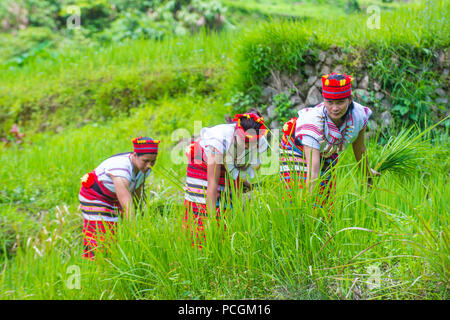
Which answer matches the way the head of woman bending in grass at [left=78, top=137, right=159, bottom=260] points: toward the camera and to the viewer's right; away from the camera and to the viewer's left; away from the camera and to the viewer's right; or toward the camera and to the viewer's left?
toward the camera and to the viewer's right
